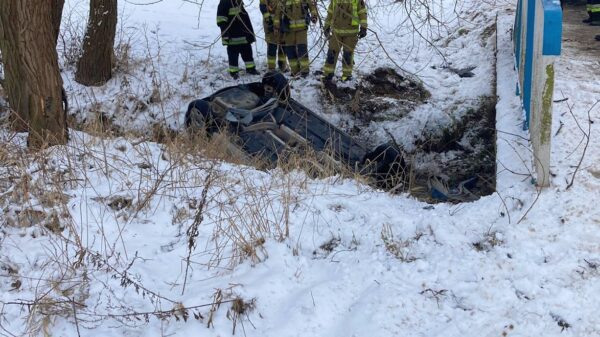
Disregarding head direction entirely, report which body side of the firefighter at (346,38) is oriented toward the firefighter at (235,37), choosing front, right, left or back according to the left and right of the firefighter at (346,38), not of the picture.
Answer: right

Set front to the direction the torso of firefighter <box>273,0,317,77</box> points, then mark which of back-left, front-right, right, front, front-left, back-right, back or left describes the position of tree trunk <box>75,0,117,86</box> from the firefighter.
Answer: right

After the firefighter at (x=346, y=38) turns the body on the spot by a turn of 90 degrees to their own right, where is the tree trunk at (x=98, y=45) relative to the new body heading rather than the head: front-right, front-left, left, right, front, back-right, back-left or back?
front

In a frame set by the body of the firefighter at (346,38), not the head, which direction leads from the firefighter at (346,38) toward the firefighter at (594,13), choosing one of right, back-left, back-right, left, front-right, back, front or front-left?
left

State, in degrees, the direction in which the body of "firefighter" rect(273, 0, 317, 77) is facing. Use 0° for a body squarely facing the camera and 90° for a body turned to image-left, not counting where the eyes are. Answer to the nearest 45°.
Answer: approximately 0°

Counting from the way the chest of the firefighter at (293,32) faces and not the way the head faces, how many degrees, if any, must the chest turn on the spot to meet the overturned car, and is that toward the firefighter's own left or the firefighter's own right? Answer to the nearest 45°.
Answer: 0° — they already face it

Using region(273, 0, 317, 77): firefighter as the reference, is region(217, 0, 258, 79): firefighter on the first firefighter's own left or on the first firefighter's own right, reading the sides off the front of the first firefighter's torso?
on the first firefighter's own right

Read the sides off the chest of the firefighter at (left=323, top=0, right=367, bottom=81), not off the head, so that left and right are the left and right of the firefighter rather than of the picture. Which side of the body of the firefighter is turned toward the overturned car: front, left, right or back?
front

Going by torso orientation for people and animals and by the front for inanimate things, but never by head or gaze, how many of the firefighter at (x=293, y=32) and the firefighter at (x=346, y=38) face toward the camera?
2

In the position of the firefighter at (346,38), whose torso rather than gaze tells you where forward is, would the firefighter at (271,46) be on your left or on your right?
on your right
